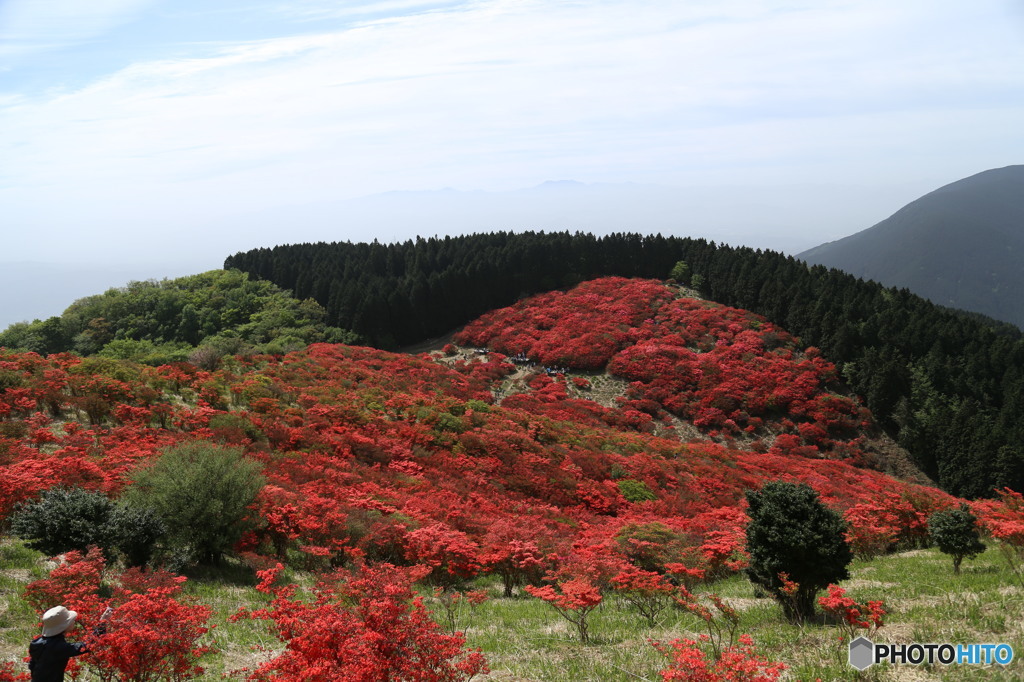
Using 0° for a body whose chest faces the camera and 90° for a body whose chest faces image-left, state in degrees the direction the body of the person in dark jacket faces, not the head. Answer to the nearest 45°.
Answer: approximately 225°

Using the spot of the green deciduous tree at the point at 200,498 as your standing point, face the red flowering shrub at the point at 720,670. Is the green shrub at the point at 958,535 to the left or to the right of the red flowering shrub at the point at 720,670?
left

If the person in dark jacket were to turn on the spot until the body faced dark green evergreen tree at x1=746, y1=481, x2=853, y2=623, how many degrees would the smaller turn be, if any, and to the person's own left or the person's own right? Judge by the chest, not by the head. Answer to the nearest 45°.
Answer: approximately 45° to the person's own right

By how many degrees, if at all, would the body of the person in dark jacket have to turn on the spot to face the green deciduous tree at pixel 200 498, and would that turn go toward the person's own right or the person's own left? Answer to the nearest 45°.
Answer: approximately 45° to the person's own left

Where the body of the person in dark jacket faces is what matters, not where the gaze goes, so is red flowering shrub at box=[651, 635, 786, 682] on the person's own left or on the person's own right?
on the person's own right

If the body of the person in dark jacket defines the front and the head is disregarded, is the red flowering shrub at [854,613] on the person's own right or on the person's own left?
on the person's own right
